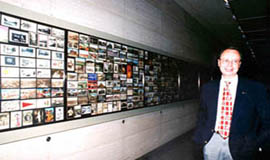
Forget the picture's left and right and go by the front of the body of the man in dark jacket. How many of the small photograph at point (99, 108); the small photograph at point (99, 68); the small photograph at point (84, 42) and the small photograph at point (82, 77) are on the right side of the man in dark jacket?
4

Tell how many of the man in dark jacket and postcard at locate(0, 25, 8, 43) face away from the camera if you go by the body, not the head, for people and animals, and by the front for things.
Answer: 0

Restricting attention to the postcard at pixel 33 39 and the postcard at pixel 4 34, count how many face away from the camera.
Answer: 0

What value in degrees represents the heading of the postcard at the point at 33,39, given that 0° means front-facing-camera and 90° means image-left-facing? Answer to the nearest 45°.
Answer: approximately 315°

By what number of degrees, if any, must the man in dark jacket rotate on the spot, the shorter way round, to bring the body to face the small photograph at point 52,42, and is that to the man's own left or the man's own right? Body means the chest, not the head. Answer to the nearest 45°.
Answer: approximately 45° to the man's own right

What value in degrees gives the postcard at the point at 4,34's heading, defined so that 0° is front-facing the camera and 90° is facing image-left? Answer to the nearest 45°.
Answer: approximately 315°

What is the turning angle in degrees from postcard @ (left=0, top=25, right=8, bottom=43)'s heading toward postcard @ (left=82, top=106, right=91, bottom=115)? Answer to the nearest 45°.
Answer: approximately 45° to its left

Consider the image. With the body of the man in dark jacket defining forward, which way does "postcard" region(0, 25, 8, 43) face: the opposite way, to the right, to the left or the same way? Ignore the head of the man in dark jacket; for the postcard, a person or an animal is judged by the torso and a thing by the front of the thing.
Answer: to the left

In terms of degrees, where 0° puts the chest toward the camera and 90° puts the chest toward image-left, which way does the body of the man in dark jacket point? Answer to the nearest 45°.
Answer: approximately 0°

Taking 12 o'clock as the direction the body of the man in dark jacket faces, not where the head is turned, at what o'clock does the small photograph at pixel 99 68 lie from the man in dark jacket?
The small photograph is roughly at 3 o'clock from the man in dark jacket.
